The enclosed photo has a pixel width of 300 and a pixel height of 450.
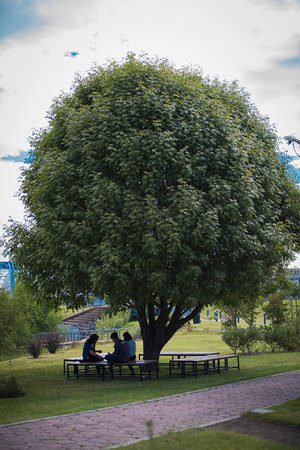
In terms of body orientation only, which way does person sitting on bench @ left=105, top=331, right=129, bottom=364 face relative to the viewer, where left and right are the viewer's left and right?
facing to the left of the viewer

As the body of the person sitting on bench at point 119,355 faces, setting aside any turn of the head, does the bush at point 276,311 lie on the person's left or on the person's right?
on the person's right

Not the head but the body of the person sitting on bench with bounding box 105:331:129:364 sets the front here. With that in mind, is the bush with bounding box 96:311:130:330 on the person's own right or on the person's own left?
on the person's own right

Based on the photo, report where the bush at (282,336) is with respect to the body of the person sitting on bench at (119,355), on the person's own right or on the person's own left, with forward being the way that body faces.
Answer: on the person's own right

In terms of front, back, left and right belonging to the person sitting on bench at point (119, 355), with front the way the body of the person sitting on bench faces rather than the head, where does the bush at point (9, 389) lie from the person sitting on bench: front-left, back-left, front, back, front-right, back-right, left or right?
front-left

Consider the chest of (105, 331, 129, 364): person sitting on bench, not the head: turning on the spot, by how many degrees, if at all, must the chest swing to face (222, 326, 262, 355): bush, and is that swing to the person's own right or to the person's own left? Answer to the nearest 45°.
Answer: approximately 135° to the person's own right
